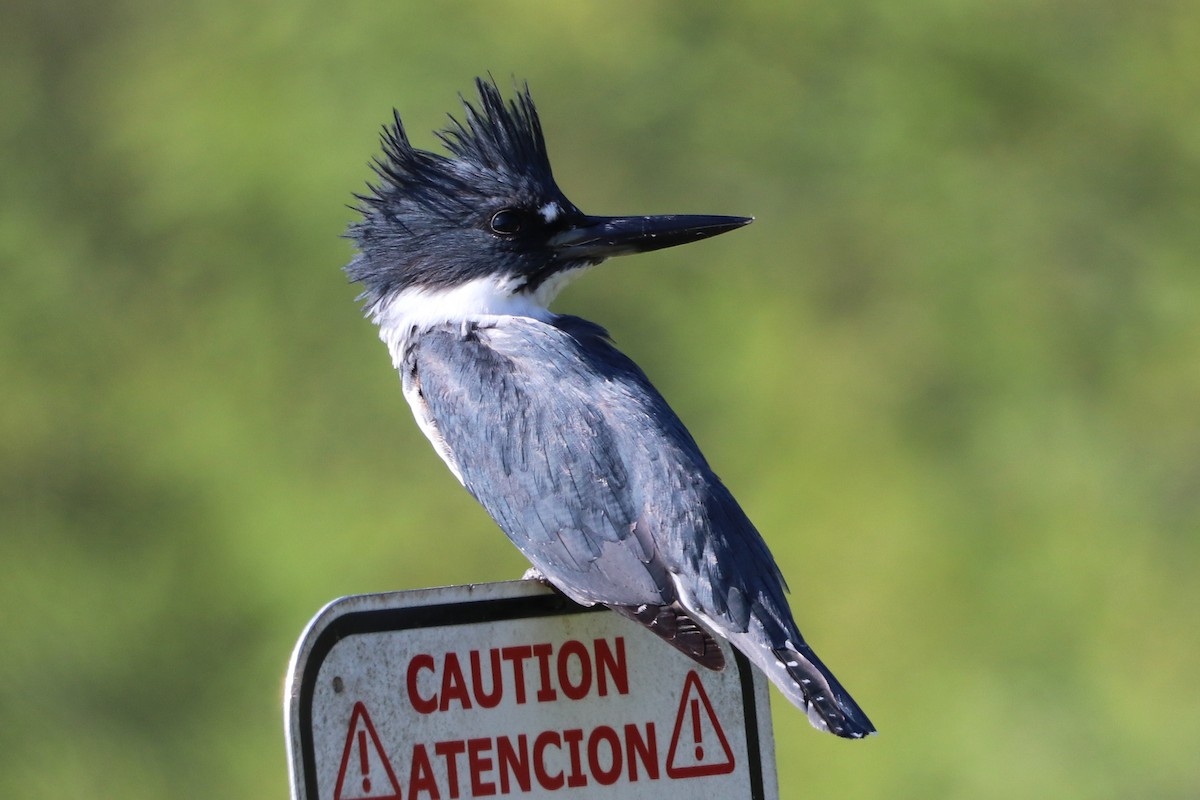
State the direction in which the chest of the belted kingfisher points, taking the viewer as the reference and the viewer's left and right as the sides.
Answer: facing away from the viewer and to the left of the viewer

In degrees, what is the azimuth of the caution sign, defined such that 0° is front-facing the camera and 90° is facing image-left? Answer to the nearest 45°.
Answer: approximately 0°
